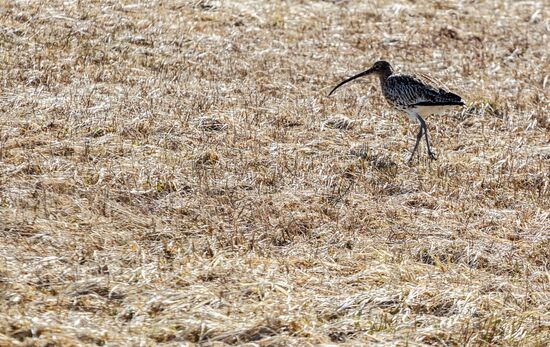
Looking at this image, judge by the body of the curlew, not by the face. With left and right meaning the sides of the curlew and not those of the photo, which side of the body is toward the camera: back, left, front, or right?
left
